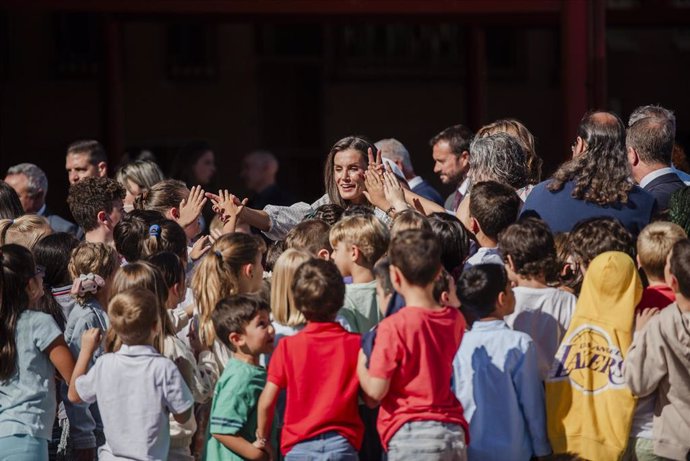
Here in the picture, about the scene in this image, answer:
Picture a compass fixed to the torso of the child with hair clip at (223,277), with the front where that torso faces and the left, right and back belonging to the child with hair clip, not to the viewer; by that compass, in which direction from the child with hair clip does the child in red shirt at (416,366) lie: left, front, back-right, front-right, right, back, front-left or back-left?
right

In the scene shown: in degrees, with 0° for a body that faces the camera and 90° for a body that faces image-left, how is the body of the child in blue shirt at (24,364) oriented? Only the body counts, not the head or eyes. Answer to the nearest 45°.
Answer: approximately 225°

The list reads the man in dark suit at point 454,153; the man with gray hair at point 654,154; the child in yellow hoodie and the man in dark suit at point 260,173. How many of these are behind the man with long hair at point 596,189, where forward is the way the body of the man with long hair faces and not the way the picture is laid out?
1

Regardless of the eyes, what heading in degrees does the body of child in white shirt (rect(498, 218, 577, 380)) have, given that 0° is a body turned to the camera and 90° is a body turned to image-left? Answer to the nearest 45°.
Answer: approximately 135°

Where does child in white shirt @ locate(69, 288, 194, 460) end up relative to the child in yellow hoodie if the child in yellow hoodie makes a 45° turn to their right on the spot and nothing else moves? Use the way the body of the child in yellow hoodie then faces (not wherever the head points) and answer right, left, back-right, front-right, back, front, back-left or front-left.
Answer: back-left

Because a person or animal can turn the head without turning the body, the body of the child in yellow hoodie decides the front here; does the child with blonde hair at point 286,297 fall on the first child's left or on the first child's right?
on the first child's left

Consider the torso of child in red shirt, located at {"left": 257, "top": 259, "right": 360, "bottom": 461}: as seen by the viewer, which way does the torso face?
away from the camera

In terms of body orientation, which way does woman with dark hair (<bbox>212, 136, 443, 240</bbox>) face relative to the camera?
toward the camera

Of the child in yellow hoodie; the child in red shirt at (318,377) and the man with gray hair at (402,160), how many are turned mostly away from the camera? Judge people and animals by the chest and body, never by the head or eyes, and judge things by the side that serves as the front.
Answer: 2

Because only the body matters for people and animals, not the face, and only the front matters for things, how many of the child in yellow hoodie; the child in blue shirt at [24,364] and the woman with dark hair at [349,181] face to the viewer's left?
0

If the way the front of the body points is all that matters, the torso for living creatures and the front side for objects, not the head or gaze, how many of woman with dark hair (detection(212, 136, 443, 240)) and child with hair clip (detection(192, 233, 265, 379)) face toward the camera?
1

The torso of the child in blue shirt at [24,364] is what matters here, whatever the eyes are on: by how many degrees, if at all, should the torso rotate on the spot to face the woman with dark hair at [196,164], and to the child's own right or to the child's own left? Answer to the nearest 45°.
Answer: approximately 45° to the child's own left

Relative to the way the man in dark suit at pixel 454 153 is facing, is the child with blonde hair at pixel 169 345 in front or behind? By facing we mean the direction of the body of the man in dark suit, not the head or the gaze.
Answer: in front
